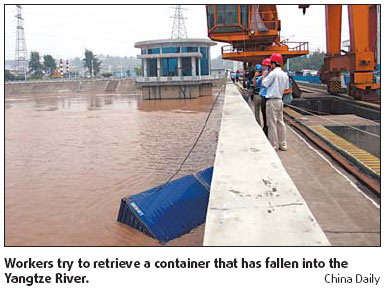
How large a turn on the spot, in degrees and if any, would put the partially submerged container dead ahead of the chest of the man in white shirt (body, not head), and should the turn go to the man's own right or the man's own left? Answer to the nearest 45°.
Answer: approximately 90° to the man's own left

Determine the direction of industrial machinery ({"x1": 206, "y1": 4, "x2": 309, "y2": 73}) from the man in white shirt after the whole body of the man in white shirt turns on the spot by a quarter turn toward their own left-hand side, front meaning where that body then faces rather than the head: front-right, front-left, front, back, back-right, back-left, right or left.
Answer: back-right

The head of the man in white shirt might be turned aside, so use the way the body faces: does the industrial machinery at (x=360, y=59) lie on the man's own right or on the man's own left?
on the man's own right

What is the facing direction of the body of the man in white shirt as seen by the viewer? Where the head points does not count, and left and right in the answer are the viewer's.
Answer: facing away from the viewer and to the left of the viewer
